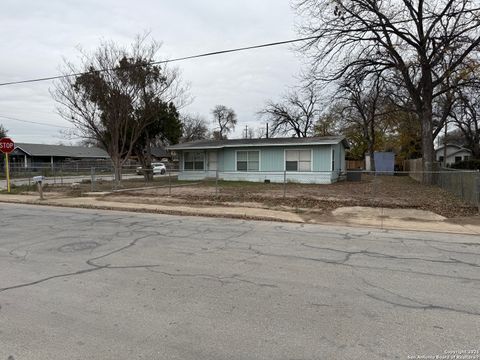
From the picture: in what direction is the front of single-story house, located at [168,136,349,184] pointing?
toward the camera

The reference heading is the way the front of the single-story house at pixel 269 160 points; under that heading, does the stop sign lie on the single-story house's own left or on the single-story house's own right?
on the single-story house's own right
